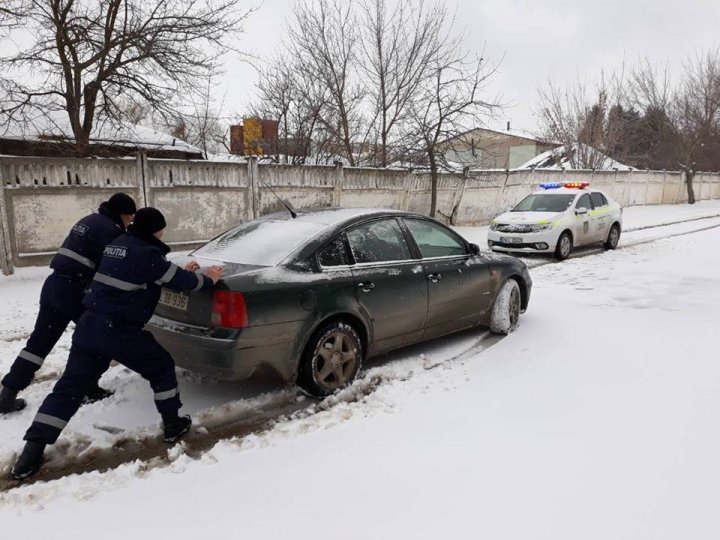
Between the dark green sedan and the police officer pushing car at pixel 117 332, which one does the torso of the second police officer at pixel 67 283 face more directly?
the dark green sedan

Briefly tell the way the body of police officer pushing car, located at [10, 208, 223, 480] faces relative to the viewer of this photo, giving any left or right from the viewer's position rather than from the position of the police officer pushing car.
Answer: facing away from the viewer and to the right of the viewer

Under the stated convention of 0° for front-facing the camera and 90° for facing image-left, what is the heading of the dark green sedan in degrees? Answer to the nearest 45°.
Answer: approximately 225°

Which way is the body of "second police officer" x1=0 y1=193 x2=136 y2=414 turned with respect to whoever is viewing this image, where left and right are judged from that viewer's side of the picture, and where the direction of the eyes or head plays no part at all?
facing away from the viewer and to the right of the viewer

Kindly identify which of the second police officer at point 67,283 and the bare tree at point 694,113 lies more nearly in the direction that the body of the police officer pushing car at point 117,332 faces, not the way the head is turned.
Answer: the bare tree

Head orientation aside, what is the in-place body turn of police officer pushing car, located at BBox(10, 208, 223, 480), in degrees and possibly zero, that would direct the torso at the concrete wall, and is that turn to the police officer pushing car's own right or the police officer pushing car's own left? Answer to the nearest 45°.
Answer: approximately 45° to the police officer pushing car's own left
